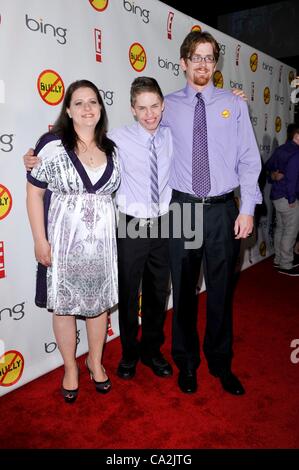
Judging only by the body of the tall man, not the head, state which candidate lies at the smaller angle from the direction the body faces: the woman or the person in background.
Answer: the woman

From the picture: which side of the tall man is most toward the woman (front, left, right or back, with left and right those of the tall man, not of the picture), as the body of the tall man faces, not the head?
right

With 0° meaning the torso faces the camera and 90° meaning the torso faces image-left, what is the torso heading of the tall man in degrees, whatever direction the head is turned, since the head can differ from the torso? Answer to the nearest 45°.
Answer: approximately 0°

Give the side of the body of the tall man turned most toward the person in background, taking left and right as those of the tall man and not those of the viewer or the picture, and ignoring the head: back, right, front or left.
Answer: back
